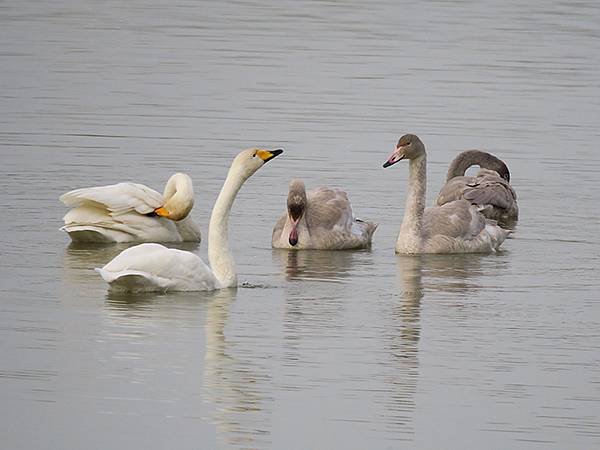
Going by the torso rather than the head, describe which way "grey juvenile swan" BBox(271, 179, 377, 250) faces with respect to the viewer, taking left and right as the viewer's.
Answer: facing the viewer and to the left of the viewer

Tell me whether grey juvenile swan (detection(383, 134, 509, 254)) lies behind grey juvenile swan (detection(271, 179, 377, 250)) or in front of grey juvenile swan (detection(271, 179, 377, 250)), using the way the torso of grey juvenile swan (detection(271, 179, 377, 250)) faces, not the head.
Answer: behind

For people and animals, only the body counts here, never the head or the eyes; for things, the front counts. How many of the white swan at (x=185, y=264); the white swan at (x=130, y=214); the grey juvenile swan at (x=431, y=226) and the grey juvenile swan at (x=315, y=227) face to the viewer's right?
2

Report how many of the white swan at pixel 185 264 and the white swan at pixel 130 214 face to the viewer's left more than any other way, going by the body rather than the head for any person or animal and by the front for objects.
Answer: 0

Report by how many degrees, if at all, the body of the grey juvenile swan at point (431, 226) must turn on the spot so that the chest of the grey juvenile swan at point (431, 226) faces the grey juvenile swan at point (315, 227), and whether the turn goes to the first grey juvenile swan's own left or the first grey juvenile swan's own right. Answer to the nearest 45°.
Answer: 0° — it already faces it

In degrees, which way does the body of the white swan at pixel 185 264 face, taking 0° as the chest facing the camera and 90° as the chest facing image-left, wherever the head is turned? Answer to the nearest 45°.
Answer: approximately 270°

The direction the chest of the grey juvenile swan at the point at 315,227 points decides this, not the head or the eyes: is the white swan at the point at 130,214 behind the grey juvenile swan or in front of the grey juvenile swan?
in front

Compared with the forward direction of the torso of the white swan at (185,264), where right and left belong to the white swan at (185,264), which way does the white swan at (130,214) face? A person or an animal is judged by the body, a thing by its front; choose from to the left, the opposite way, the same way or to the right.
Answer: the same way

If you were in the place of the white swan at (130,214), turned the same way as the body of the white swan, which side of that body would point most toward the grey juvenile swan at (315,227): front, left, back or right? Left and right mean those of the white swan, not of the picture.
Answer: front

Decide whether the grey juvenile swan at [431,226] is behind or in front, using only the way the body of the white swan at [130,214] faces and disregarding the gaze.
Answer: in front

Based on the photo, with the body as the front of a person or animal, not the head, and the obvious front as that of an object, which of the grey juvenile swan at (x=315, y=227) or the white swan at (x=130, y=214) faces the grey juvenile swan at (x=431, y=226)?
the white swan

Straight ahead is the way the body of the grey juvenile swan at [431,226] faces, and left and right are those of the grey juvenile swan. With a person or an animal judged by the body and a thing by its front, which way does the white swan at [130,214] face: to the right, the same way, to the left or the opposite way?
the opposite way

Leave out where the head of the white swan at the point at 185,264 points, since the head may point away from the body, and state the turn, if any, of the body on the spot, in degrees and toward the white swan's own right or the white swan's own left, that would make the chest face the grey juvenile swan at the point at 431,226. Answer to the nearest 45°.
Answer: approximately 45° to the white swan's own left

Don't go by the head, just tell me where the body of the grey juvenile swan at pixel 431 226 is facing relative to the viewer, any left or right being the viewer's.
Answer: facing to the left of the viewer

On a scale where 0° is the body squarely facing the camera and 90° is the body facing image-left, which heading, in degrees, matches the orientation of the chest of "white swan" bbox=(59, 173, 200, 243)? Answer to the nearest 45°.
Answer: approximately 270°

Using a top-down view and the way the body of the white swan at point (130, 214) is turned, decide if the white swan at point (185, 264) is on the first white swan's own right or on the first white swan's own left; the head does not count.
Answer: on the first white swan's own right

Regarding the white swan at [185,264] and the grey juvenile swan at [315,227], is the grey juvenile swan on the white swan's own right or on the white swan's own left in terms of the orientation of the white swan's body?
on the white swan's own left

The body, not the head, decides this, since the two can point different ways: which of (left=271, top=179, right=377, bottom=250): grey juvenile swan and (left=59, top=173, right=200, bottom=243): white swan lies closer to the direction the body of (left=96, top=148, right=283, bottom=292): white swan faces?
the grey juvenile swan
